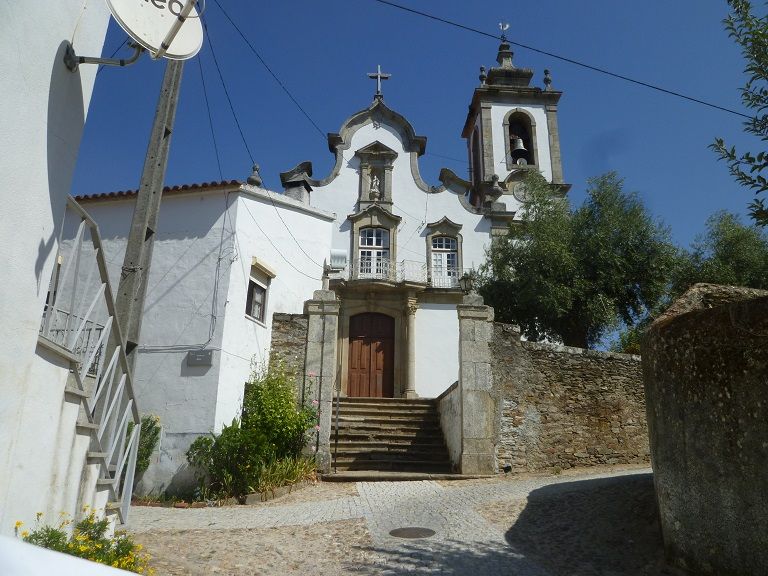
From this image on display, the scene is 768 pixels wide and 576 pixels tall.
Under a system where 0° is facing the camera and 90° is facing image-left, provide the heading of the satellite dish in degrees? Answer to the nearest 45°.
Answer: approximately 315°

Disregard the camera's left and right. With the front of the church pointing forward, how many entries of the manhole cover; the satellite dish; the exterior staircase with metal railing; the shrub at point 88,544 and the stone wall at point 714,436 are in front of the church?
5

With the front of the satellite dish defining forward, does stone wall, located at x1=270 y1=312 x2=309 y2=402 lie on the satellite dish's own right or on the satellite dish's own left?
on the satellite dish's own left

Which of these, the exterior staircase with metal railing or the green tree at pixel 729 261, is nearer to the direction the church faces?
the exterior staircase with metal railing

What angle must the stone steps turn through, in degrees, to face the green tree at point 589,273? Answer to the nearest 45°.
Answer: approximately 135° to its left

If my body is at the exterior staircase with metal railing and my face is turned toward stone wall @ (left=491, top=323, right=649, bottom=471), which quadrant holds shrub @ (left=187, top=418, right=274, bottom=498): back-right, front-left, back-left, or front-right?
front-left

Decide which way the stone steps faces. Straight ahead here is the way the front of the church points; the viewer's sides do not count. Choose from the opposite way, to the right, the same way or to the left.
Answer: the same way

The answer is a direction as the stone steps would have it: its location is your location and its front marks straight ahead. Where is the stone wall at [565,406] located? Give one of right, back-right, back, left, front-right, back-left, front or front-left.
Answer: left

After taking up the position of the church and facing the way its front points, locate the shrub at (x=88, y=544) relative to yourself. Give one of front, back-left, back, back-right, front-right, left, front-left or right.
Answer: front

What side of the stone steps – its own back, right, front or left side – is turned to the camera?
front

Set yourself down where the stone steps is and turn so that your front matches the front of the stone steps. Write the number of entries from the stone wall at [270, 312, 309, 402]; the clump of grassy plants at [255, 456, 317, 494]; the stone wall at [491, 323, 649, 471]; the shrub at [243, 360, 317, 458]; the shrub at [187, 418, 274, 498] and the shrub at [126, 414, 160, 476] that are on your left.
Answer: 1

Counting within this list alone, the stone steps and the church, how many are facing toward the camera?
2

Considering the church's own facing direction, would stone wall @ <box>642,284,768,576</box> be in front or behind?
in front

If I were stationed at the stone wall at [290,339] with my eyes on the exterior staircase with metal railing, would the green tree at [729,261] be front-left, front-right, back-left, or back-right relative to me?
back-left

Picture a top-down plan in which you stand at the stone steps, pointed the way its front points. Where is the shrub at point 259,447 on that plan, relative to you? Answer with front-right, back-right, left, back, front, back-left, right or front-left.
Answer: front-right

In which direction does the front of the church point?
toward the camera
